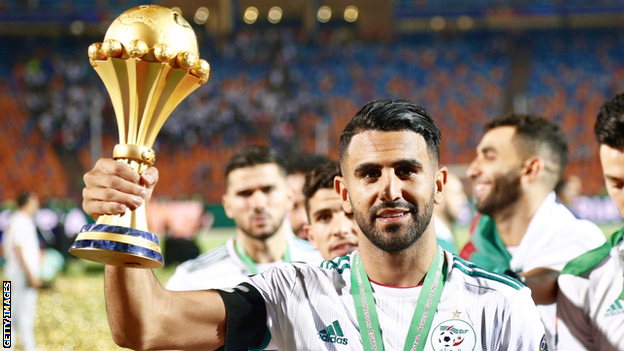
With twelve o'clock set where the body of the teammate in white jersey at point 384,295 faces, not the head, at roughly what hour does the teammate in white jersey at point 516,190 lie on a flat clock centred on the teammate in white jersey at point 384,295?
the teammate in white jersey at point 516,190 is roughly at 7 o'clock from the teammate in white jersey at point 384,295.

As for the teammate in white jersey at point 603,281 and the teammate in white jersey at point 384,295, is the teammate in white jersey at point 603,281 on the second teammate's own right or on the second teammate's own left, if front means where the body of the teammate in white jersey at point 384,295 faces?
on the second teammate's own left

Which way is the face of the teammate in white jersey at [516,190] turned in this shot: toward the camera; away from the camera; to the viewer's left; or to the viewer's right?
to the viewer's left

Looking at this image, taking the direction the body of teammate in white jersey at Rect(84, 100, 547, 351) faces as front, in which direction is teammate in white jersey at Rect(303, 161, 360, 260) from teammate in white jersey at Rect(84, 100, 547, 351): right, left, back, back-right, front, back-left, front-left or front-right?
back

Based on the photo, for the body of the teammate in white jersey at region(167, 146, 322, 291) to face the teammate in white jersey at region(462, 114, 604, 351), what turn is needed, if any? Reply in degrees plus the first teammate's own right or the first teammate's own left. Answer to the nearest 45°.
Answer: approximately 90° to the first teammate's own left

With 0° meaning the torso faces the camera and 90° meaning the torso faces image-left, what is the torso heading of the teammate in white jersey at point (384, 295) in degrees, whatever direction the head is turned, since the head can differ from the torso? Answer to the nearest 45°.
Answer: approximately 0°

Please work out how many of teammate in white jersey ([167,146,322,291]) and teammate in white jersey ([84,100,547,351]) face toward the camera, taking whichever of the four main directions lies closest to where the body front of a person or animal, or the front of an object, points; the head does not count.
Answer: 2

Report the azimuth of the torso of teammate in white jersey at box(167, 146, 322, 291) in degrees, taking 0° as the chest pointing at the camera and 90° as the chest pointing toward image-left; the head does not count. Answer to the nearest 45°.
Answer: approximately 0°
